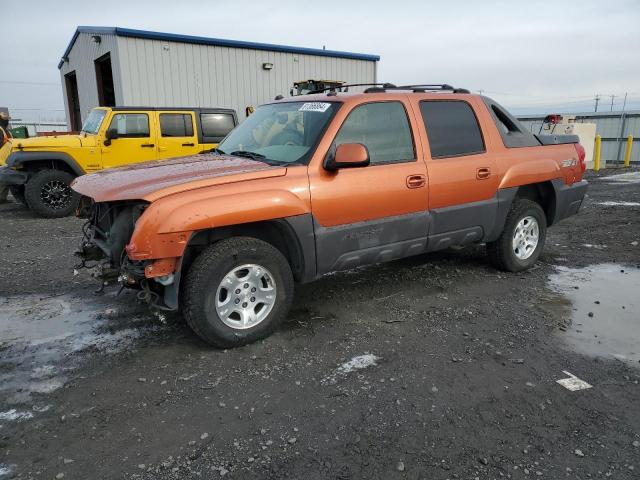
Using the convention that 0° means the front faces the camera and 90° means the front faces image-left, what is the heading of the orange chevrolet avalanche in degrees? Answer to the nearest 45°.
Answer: approximately 45°

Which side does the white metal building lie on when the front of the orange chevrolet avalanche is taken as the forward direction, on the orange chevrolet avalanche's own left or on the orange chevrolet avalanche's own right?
on the orange chevrolet avalanche's own right

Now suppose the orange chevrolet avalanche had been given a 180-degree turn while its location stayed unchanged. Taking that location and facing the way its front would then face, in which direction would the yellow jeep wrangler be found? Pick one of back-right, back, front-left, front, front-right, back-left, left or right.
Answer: left
